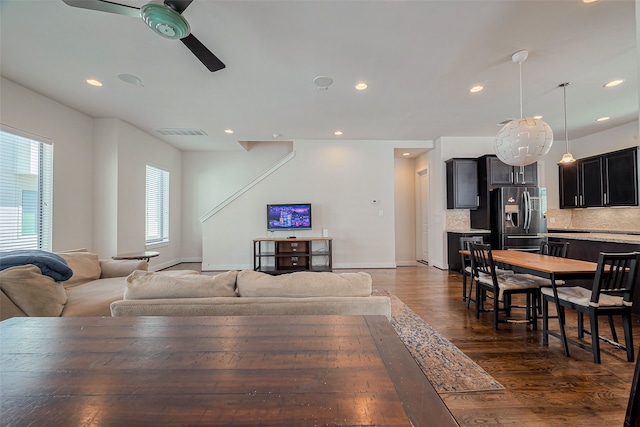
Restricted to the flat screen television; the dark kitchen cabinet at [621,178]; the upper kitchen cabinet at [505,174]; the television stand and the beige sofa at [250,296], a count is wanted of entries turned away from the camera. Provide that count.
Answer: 1

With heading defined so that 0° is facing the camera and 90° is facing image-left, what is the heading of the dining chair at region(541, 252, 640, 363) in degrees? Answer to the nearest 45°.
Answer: approximately 135°

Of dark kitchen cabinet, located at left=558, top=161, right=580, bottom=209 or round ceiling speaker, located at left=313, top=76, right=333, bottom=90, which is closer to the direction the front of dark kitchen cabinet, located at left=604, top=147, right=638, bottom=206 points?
the round ceiling speaker

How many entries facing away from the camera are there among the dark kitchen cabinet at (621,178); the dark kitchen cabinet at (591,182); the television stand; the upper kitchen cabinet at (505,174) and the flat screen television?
0

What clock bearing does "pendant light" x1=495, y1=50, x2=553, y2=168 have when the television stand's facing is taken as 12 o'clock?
The pendant light is roughly at 11 o'clock from the television stand.

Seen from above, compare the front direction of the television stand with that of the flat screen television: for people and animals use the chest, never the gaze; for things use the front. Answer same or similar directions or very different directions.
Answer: same or similar directions

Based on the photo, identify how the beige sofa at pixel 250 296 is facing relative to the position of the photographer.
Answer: facing away from the viewer

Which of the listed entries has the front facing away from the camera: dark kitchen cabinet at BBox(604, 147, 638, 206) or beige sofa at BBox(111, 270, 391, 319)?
the beige sofa

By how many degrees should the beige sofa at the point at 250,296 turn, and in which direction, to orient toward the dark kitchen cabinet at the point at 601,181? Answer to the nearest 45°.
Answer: approximately 90° to its right

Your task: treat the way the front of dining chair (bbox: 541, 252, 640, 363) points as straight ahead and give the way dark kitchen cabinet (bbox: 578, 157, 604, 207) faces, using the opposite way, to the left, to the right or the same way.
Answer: to the left

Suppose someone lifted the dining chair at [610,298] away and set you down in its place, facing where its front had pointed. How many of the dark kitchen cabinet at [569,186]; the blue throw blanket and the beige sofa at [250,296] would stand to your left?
2

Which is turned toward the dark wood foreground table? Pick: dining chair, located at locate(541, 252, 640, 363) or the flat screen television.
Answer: the flat screen television

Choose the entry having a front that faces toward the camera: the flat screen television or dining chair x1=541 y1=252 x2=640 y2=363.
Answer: the flat screen television

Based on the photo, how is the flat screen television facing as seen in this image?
toward the camera

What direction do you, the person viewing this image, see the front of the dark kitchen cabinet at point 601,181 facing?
facing the viewer and to the left of the viewer

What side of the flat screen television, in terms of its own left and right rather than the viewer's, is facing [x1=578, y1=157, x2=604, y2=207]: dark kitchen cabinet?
left

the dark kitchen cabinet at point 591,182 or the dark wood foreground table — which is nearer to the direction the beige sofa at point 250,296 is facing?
the dark kitchen cabinet
